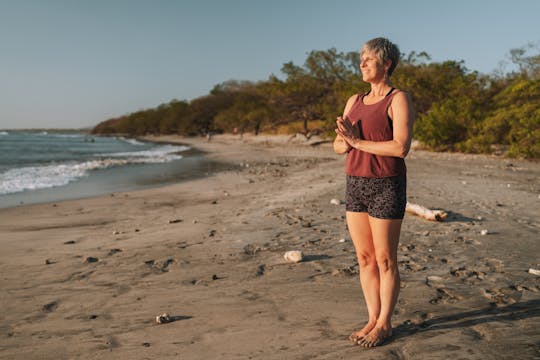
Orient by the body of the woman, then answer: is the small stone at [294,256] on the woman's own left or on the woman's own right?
on the woman's own right

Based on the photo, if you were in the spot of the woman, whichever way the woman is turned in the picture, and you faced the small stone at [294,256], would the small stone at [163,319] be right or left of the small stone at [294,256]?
left

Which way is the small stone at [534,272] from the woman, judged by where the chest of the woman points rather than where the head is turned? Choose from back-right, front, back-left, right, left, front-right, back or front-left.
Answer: back

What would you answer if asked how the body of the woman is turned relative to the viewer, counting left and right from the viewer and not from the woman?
facing the viewer and to the left of the viewer
